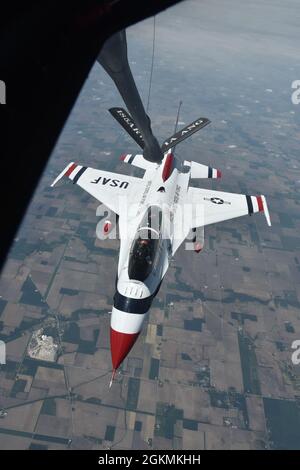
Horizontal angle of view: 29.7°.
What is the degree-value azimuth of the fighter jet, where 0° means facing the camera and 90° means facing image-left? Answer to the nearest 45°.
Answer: approximately 0°
